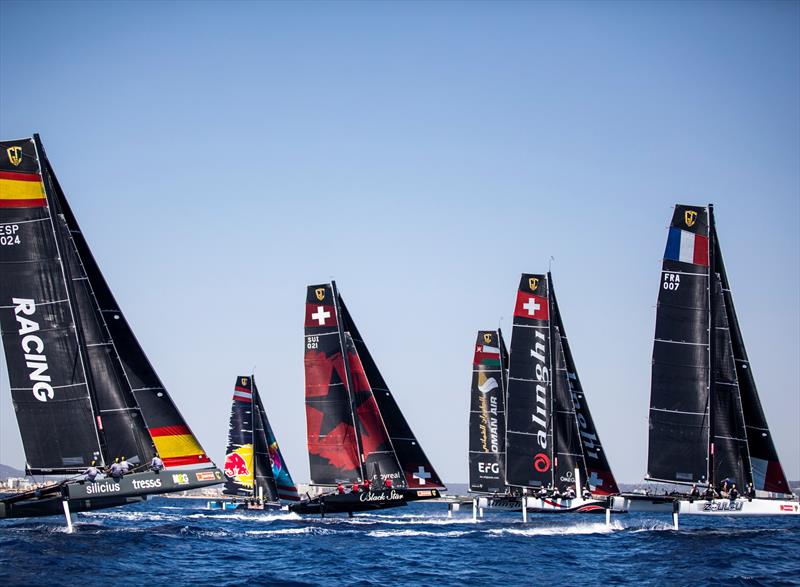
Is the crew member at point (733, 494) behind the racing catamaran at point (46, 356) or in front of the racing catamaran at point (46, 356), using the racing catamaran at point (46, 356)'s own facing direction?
in front

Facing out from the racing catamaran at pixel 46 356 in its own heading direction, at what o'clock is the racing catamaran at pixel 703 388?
the racing catamaran at pixel 703 388 is roughly at 12 o'clock from the racing catamaran at pixel 46 356.

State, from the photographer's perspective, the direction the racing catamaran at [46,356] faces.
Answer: facing to the right of the viewer
